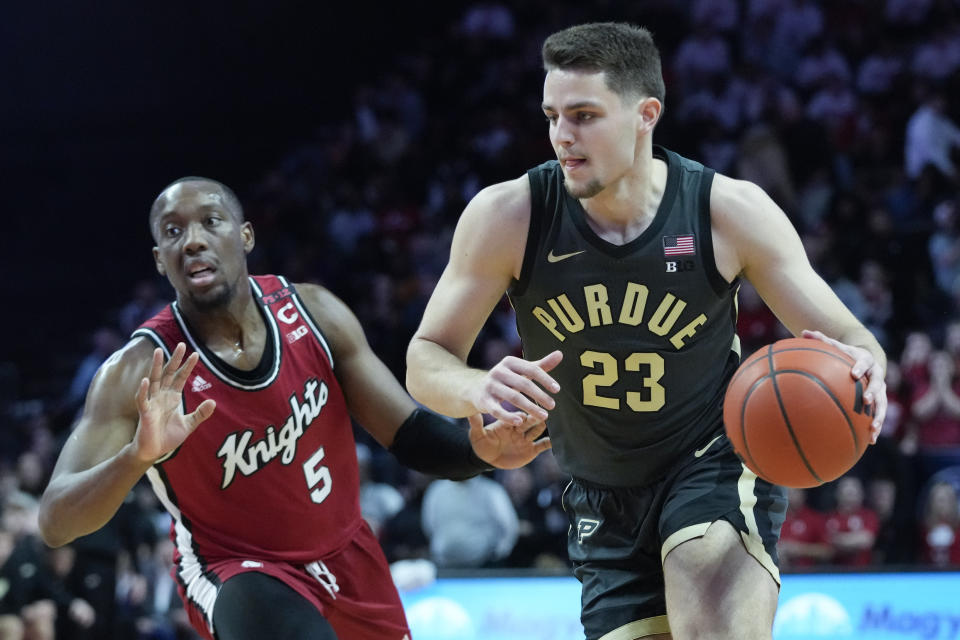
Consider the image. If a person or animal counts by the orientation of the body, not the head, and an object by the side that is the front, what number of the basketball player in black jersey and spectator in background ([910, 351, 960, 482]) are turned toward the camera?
2

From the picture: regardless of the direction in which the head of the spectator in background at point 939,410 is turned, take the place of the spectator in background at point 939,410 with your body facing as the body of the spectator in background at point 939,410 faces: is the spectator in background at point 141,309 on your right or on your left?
on your right

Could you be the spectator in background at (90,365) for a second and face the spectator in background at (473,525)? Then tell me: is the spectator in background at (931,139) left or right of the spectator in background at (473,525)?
left

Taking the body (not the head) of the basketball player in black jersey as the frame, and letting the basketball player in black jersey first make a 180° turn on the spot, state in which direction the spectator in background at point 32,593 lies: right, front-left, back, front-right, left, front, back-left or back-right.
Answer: front-left

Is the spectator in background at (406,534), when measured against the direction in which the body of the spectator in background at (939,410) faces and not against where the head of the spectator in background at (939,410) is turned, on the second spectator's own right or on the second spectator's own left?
on the second spectator's own right

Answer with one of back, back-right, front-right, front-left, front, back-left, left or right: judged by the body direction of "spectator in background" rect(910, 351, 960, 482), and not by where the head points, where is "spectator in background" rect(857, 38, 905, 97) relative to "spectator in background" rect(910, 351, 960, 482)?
back

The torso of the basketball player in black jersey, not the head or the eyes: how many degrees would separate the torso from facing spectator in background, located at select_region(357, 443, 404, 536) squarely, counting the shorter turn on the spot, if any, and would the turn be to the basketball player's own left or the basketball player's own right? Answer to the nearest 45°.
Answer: approximately 180°

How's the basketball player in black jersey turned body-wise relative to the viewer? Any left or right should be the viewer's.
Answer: facing the viewer

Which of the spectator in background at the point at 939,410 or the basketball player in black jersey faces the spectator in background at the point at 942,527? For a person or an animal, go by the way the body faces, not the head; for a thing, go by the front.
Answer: the spectator in background at the point at 939,410

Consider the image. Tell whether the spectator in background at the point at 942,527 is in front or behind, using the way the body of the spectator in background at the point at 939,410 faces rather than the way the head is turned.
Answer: in front

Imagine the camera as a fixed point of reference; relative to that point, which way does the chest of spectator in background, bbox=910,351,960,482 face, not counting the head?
toward the camera
